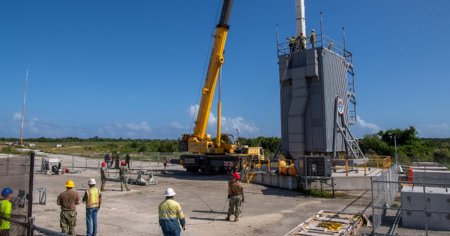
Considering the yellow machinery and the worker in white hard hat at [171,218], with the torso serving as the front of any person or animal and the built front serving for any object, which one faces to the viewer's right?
the yellow machinery

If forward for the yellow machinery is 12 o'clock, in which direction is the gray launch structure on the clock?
The gray launch structure is roughly at 1 o'clock from the yellow machinery.

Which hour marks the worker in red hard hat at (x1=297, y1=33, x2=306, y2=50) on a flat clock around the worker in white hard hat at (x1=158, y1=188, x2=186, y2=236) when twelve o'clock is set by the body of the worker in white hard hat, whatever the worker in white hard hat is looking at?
The worker in red hard hat is roughly at 1 o'clock from the worker in white hard hat.

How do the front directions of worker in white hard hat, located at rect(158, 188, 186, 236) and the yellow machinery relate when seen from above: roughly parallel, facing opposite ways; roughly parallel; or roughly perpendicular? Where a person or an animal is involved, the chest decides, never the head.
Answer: roughly perpendicular

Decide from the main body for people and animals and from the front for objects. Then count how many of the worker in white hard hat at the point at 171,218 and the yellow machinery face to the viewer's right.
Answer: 1

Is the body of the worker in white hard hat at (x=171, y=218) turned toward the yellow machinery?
yes

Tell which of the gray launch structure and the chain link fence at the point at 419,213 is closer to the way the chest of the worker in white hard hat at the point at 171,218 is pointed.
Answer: the gray launch structure

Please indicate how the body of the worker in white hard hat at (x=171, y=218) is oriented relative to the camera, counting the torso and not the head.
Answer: away from the camera

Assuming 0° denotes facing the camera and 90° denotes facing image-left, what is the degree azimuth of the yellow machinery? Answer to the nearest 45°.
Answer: approximately 270°
